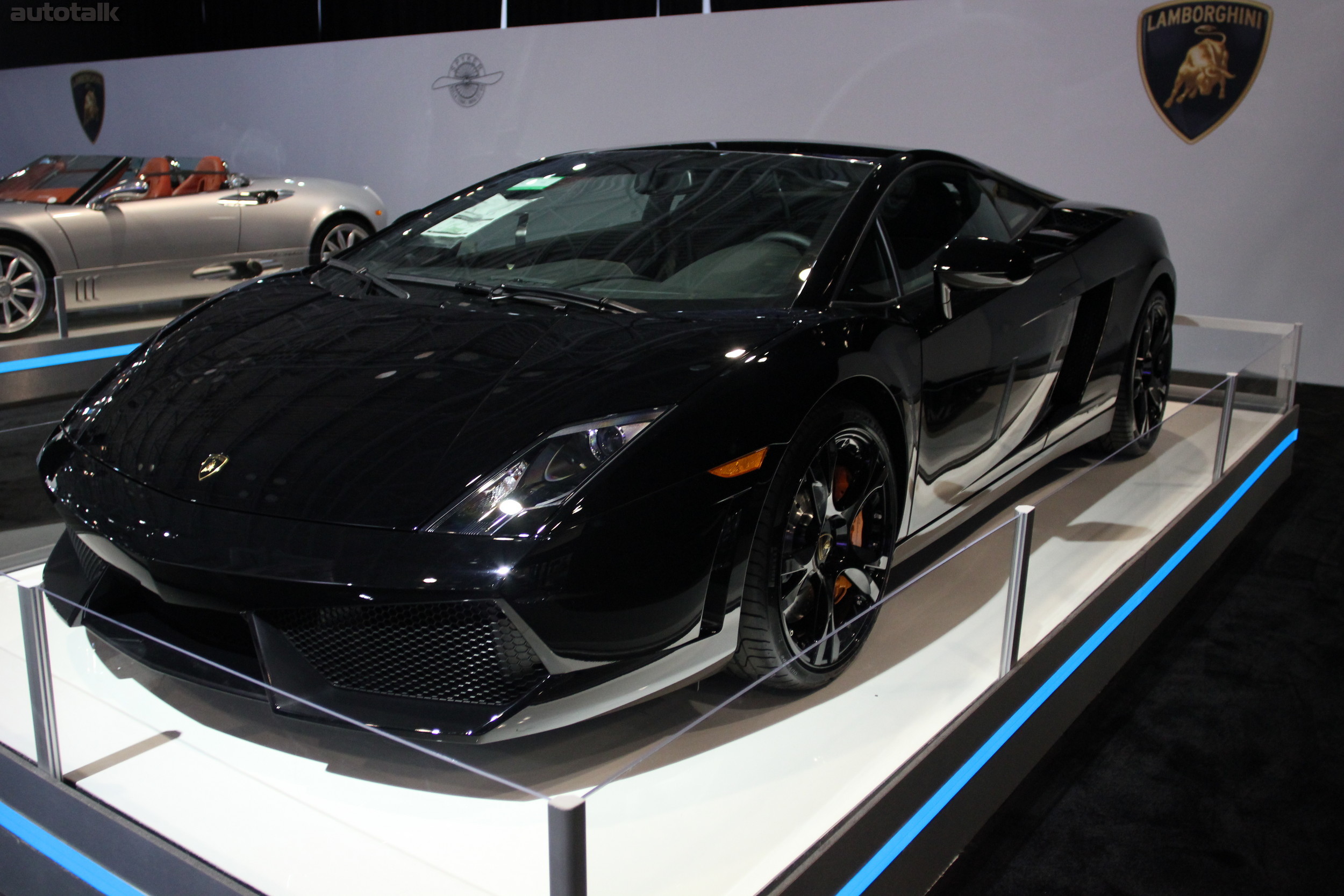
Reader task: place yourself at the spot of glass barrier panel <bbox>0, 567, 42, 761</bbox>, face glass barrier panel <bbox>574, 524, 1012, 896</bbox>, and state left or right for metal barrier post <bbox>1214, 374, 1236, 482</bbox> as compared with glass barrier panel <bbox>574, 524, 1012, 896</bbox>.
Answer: left

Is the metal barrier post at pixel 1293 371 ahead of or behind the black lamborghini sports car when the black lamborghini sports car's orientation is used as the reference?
behind

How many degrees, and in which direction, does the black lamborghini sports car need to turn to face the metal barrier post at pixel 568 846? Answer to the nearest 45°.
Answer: approximately 45° to its left

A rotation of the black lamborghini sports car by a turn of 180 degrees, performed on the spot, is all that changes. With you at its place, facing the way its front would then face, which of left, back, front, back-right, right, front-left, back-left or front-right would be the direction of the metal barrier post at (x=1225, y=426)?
front

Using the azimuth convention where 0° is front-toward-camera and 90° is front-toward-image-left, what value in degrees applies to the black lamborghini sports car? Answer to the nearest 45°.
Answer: approximately 45°

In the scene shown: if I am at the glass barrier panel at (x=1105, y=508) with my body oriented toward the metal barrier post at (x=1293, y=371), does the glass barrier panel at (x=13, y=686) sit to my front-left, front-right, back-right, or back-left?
back-left
